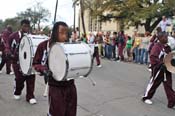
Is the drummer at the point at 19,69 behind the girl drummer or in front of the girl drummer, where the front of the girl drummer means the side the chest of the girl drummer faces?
behind

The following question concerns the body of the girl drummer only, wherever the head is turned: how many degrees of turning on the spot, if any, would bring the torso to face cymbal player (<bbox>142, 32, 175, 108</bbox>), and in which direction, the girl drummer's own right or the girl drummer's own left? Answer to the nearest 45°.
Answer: approximately 90° to the girl drummer's own left

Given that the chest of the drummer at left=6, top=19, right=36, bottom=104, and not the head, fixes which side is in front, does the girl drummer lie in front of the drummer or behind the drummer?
in front

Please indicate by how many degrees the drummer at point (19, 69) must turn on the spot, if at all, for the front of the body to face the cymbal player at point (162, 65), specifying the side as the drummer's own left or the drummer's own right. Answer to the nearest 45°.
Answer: approximately 45° to the drummer's own left

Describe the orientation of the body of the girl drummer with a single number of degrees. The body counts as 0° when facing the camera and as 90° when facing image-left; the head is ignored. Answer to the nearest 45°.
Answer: approximately 315°

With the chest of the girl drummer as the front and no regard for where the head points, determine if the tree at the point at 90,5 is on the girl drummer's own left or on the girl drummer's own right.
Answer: on the girl drummer's own left

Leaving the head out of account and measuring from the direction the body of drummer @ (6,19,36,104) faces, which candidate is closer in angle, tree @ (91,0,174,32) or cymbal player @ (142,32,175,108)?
the cymbal player

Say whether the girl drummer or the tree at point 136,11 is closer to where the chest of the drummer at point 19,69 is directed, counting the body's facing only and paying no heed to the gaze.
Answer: the girl drummer

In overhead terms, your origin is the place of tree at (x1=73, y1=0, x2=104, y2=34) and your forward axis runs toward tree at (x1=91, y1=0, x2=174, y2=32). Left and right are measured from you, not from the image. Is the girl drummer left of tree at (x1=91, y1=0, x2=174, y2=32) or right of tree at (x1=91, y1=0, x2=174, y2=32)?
right

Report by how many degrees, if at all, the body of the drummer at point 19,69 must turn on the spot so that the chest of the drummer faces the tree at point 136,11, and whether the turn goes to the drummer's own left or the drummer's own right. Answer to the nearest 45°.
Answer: approximately 90° to the drummer's own left

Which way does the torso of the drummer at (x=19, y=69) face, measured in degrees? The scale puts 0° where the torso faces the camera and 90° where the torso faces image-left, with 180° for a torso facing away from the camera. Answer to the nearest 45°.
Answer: approximately 315°

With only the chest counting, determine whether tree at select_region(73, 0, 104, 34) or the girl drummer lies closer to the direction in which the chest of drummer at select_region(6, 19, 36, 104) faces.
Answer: the girl drummer

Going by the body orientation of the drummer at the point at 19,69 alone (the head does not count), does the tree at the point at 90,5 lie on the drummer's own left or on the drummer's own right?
on the drummer's own left
